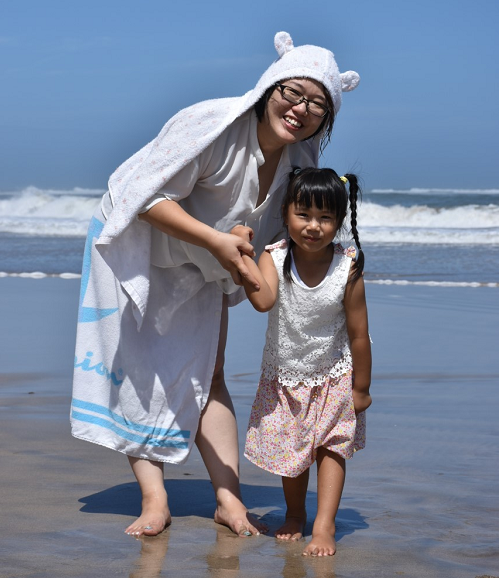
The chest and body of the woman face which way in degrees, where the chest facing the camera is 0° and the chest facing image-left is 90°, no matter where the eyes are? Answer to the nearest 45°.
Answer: approximately 315°

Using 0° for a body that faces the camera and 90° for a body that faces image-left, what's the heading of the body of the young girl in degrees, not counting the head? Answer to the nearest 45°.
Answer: approximately 0°
